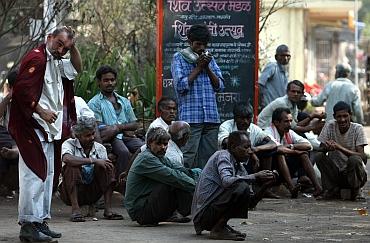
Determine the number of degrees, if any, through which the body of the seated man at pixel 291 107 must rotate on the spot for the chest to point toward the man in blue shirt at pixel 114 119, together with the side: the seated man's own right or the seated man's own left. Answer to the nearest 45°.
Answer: approximately 90° to the seated man's own right

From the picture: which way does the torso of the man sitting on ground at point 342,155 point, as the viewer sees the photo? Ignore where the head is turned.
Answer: toward the camera

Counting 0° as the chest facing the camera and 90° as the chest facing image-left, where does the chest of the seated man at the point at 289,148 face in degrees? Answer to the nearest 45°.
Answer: approximately 315°

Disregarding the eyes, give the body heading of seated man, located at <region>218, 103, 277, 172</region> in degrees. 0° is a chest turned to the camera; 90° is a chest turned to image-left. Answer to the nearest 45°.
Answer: approximately 0°

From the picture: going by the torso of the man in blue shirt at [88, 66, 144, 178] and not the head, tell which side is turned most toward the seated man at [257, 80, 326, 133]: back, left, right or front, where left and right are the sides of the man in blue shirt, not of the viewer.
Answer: left

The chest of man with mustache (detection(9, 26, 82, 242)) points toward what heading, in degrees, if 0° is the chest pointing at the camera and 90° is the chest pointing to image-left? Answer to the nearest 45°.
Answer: approximately 315°

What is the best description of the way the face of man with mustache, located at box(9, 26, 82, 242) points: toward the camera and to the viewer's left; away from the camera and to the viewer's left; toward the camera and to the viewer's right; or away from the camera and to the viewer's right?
toward the camera and to the viewer's right

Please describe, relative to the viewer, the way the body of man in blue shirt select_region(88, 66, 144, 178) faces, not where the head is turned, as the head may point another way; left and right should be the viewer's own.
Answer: facing the viewer and to the right of the viewer

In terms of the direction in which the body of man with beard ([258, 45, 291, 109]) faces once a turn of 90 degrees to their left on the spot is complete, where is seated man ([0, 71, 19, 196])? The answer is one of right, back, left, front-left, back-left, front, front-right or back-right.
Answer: back

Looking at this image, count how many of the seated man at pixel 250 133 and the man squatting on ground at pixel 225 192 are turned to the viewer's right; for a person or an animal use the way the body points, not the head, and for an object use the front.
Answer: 1

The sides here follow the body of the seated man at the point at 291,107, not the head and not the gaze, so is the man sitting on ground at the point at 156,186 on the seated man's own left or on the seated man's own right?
on the seated man's own right

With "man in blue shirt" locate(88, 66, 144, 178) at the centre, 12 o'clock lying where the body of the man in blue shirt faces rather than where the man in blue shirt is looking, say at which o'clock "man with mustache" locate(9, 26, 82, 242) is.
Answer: The man with mustache is roughly at 2 o'clock from the man in blue shirt.

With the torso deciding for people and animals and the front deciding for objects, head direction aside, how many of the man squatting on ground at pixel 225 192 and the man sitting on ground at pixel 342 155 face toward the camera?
1

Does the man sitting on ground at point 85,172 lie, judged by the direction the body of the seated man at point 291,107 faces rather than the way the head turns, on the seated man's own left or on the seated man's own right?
on the seated man's own right
